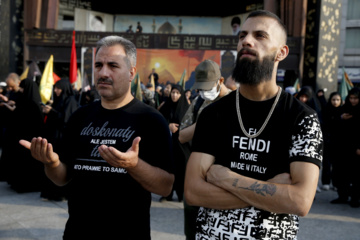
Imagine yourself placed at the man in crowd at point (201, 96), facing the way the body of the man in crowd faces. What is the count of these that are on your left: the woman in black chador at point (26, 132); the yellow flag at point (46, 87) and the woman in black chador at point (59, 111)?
0

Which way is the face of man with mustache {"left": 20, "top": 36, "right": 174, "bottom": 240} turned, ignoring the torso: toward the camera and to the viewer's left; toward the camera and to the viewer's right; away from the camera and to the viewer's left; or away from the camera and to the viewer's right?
toward the camera and to the viewer's left

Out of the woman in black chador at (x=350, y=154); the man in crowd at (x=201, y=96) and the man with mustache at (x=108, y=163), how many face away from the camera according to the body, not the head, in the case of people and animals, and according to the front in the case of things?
0

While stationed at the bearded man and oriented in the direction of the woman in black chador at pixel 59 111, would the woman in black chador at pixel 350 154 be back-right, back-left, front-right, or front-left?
front-right

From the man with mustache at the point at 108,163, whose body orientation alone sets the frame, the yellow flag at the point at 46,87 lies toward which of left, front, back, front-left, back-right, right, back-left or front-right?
back-right

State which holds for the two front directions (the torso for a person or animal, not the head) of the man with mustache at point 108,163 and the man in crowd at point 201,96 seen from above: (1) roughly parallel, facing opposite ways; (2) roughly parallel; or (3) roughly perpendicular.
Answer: roughly parallel

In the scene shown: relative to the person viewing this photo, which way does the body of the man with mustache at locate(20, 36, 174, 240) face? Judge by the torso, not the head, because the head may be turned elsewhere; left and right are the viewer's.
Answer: facing the viewer and to the left of the viewer

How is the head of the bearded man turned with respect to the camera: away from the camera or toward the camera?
toward the camera

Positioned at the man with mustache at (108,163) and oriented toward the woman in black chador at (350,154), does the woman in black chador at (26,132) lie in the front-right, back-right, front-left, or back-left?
front-left

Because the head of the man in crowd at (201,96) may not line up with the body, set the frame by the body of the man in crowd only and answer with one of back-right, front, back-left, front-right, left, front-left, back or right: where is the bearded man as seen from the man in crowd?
front-left

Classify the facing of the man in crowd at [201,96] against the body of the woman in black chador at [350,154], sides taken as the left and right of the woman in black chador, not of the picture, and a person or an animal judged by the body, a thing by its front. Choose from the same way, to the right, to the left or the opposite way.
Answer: the same way

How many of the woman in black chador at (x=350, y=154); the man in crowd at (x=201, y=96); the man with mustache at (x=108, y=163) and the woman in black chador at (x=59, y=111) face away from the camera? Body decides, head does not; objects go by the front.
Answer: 0

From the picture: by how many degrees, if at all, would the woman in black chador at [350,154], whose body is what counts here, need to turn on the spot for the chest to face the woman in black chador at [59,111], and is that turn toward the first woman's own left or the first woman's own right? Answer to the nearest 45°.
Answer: approximately 45° to the first woman's own right

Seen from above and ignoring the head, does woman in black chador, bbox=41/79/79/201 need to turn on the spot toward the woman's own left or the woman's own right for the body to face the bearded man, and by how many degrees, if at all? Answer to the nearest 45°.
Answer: approximately 90° to the woman's own left
